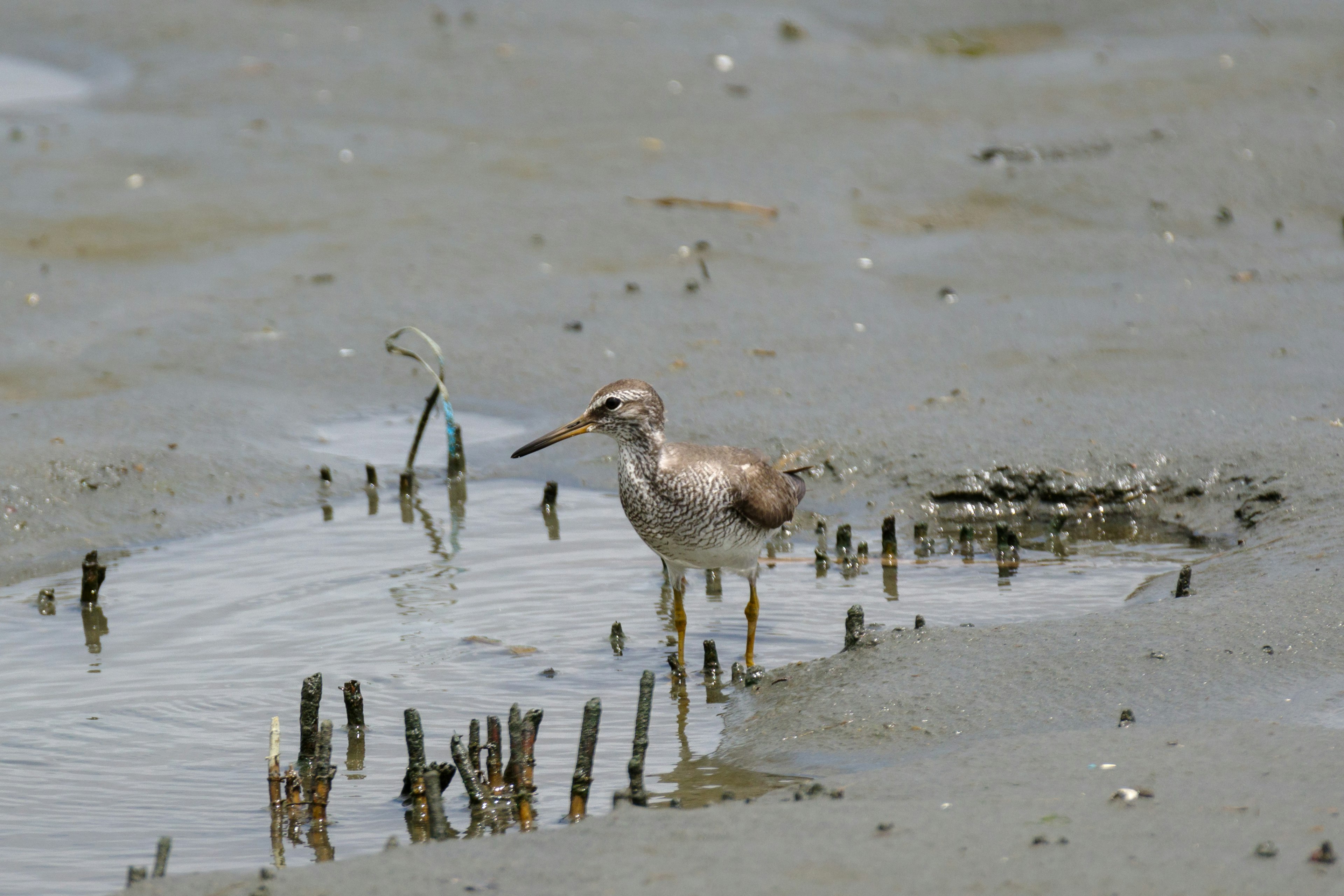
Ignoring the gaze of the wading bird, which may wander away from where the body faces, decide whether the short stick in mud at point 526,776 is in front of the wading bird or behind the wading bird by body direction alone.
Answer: in front

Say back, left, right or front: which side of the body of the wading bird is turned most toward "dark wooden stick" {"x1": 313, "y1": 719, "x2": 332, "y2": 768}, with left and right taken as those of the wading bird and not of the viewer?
front

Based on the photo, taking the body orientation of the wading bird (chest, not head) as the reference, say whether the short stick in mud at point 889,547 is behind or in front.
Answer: behind

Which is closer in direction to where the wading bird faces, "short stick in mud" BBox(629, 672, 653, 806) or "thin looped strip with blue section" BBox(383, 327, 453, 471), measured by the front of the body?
the short stick in mud

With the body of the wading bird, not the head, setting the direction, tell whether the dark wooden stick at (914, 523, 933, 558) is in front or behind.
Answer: behind

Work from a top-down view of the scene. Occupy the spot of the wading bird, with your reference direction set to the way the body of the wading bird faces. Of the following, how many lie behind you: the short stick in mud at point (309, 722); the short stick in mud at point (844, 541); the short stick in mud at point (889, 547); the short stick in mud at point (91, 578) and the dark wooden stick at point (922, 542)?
3

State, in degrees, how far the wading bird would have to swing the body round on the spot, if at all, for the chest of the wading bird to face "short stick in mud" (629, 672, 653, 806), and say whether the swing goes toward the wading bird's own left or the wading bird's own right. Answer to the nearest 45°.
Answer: approximately 45° to the wading bird's own left

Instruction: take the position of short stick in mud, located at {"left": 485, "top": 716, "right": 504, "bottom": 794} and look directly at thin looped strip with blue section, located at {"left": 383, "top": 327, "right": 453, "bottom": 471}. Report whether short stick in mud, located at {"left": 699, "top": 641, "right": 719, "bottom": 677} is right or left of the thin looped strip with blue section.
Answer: right

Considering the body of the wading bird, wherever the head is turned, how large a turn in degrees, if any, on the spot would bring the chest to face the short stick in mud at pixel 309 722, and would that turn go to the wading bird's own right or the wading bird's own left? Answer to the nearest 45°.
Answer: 0° — it already faces it

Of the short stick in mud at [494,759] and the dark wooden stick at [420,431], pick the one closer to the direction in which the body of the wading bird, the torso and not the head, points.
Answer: the short stick in mud

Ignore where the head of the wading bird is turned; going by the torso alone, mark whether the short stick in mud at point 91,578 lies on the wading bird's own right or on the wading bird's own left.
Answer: on the wading bird's own right

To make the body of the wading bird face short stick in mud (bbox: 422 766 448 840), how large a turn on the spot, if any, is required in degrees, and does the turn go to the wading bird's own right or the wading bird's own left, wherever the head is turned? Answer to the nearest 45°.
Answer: approximately 45° to the wading bird's own left

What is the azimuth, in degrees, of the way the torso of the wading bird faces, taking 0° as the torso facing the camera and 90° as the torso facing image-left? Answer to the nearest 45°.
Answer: approximately 45°

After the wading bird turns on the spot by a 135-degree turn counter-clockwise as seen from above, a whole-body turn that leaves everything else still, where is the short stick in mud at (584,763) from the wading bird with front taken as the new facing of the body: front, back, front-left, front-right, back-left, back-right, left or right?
right

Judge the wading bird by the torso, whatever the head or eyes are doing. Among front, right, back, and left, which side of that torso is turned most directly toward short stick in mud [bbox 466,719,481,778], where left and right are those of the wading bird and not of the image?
front

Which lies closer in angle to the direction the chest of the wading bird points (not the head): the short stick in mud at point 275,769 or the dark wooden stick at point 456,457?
the short stick in mud
